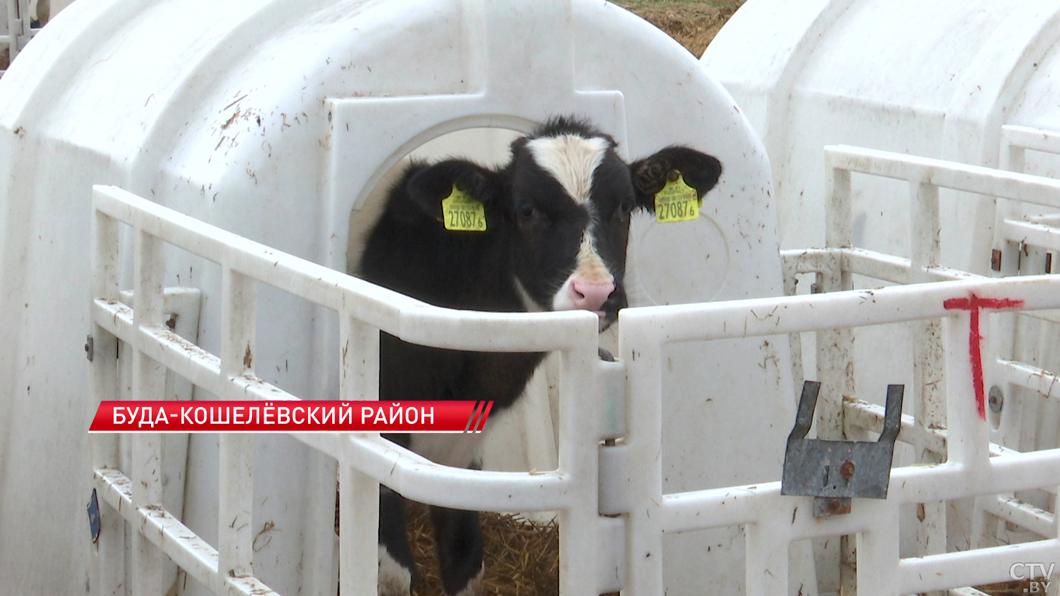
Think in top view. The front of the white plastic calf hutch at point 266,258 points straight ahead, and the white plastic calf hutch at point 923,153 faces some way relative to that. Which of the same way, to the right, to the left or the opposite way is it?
the same way

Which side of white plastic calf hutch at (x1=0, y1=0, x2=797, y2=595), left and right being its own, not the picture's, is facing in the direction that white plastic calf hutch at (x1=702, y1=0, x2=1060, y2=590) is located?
left

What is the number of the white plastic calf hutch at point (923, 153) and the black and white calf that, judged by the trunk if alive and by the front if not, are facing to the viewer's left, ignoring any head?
0

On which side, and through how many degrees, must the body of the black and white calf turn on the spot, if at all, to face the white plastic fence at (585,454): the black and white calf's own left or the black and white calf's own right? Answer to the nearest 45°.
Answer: approximately 45° to the black and white calf's own right

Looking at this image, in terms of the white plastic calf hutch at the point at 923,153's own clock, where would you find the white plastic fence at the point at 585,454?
The white plastic fence is roughly at 2 o'clock from the white plastic calf hutch.

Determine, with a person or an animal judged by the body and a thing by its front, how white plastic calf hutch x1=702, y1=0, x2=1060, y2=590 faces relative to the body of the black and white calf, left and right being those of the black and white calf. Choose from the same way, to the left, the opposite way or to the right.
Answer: the same way

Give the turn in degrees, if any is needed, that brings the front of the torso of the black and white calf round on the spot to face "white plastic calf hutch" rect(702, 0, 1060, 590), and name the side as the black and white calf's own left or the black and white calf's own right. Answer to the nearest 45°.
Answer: approximately 90° to the black and white calf's own left

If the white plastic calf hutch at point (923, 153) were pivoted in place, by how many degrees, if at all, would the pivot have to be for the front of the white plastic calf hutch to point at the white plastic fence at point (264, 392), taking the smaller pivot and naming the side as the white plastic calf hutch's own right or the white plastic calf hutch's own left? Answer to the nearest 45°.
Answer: approximately 90° to the white plastic calf hutch's own right

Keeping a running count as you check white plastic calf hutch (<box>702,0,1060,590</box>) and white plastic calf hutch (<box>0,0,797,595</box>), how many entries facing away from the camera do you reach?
0

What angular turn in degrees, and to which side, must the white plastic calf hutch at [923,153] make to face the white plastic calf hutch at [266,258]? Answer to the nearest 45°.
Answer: approximately 90° to its right

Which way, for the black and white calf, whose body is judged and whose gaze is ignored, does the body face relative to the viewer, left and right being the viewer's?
facing the viewer and to the right of the viewer
